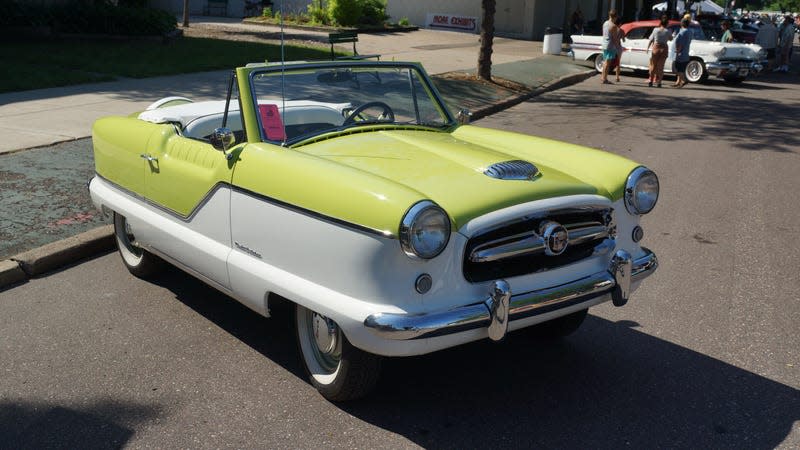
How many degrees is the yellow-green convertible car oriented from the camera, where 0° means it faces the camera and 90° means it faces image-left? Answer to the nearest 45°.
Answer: approximately 315°

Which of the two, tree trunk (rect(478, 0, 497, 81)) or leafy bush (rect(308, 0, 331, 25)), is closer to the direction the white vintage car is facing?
the tree trunk

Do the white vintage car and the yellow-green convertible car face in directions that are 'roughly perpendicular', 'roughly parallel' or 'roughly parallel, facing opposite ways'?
roughly parallel

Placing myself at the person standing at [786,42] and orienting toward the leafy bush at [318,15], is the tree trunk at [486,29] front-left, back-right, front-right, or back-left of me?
front-left

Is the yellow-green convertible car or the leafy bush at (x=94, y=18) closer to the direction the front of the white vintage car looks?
the yellow-green convertible car
